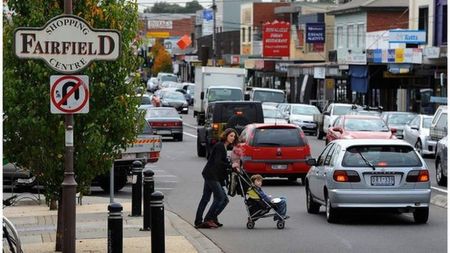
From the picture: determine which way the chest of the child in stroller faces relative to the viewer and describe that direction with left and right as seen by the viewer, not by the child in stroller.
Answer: facing to the right of the viewer

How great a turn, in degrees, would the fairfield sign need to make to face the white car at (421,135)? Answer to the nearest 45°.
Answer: approximately 135° to its left

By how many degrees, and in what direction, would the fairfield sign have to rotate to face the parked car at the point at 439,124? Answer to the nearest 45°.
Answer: approximately 135° to its left

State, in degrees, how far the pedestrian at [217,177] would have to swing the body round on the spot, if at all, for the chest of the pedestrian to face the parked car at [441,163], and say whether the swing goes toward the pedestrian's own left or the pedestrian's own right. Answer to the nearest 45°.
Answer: approximately 45° to the pedestrian's own left

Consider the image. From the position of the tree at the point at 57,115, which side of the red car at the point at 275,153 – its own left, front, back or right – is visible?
back

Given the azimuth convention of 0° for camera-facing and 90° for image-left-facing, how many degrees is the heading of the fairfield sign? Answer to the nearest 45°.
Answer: approximately 0°

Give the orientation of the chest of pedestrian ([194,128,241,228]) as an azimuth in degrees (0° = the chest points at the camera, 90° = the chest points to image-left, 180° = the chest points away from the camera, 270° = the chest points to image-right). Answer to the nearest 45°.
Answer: approximately 270°

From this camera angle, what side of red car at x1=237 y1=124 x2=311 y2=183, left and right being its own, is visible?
back
